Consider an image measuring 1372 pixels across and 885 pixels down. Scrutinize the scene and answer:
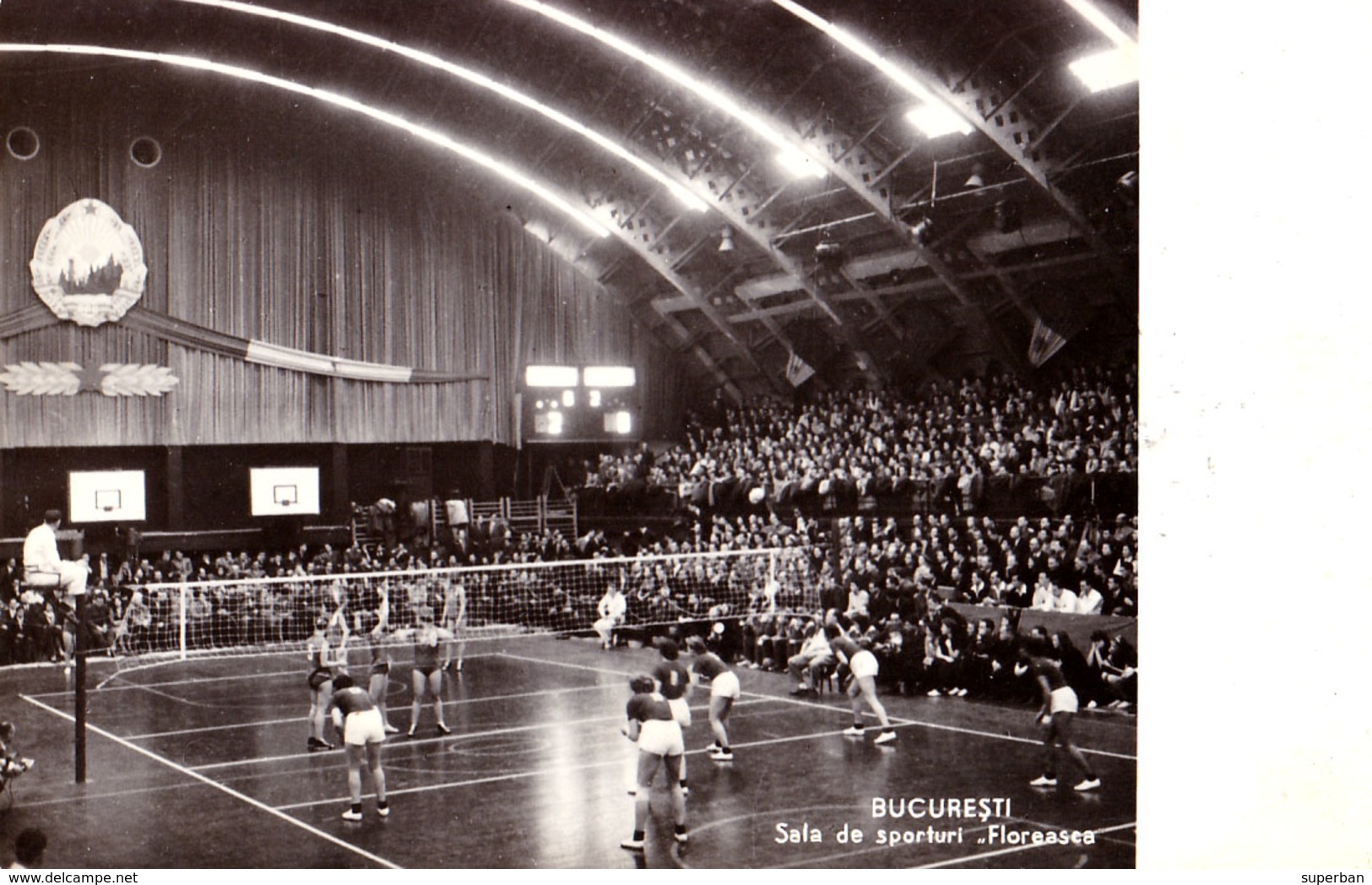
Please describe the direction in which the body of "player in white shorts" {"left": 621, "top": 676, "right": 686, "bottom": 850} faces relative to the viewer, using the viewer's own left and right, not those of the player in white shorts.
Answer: facing away from the viewer and to the left of the viewer

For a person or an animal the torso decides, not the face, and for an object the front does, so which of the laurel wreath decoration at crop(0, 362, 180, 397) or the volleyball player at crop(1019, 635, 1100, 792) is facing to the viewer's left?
the volleyball player

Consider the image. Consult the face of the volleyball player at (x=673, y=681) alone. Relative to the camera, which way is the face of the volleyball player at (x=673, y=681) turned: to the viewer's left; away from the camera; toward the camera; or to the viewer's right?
away from the camera

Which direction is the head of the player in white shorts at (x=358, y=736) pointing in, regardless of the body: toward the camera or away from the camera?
away from the camera

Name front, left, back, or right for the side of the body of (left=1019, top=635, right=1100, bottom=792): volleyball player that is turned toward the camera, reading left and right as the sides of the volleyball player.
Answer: left

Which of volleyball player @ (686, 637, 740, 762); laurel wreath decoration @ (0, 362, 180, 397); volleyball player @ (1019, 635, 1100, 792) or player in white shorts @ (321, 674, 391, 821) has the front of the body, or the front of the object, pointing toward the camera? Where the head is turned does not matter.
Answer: the laurel wreath decoration

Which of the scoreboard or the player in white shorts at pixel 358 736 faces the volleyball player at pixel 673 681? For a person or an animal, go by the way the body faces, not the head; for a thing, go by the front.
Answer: the scoreboard

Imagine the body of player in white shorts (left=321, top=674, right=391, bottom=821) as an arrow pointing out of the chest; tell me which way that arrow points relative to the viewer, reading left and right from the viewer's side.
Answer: facing away from the viewer and to the left of the viewer

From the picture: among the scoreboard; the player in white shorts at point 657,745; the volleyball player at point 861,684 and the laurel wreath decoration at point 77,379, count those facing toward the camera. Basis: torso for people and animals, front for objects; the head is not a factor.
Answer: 2
